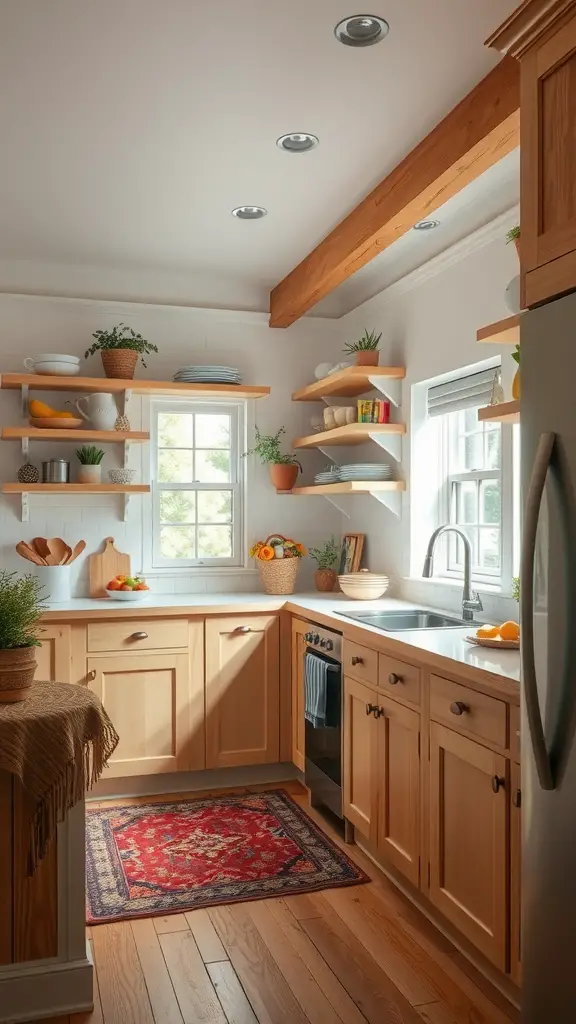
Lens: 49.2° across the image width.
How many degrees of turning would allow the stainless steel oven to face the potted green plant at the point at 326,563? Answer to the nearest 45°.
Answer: approximately 90° to its right

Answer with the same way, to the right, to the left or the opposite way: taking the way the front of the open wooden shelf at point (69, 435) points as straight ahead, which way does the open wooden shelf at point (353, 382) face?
to the right

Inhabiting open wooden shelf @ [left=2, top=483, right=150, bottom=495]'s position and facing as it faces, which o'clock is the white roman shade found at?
The white roman shade is roughly at 10 o'clock from the open wooden shelf.

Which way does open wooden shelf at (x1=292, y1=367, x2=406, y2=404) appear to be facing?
to the viewer's left

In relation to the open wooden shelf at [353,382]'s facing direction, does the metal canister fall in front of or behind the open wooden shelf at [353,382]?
in front

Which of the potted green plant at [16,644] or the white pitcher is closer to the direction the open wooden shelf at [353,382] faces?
the white pitcher

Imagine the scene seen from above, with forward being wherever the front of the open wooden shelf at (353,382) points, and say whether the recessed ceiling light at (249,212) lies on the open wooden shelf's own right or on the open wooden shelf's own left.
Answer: on the open wooden shelf's own left

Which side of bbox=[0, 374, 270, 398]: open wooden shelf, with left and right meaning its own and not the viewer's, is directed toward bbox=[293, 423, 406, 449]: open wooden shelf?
left

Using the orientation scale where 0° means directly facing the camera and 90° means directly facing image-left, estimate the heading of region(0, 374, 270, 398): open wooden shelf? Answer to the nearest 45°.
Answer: approximately 0°
